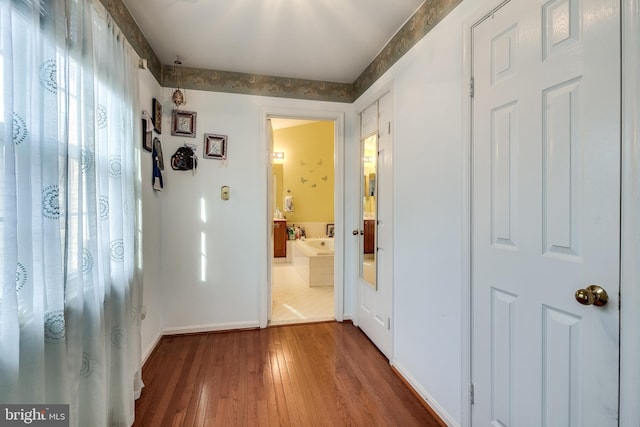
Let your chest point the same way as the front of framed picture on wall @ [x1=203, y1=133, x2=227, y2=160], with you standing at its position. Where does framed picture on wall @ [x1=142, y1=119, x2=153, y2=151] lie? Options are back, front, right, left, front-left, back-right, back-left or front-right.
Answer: front-right

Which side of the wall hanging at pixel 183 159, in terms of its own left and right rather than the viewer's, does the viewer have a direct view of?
front

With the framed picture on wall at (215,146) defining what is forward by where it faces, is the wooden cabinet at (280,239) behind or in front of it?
behind

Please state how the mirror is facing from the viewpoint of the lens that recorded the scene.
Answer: facing to the left of the viewer

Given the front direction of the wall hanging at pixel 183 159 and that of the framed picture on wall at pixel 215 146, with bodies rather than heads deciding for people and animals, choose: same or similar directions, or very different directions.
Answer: same or similar directions

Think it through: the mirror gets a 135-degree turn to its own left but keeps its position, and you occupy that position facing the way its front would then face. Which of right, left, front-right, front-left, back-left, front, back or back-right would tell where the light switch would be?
back-right

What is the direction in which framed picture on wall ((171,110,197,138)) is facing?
toward the camera

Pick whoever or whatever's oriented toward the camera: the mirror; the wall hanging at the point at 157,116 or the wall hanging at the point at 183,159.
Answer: the wall hanging at the point at 183,159

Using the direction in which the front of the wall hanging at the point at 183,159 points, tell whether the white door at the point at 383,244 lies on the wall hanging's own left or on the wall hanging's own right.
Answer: on the wall hanging's own left

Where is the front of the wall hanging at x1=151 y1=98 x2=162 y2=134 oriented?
to the viewer's right

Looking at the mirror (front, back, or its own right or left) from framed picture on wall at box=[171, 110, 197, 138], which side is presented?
front
